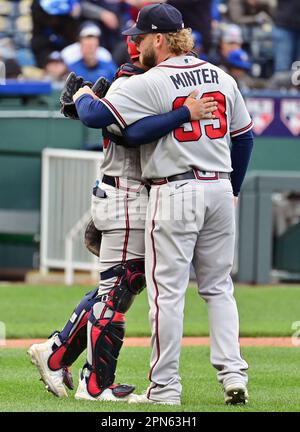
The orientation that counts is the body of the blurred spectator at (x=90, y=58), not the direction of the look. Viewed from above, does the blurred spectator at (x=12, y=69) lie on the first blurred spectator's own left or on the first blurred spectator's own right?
on the first blurred spectator's own right

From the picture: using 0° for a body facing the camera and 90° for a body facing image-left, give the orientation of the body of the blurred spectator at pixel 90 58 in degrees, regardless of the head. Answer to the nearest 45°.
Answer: approximately 0°

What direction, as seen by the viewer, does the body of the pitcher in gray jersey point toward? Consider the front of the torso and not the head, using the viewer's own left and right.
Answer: facing away from the viewer and to the left of the viewer
